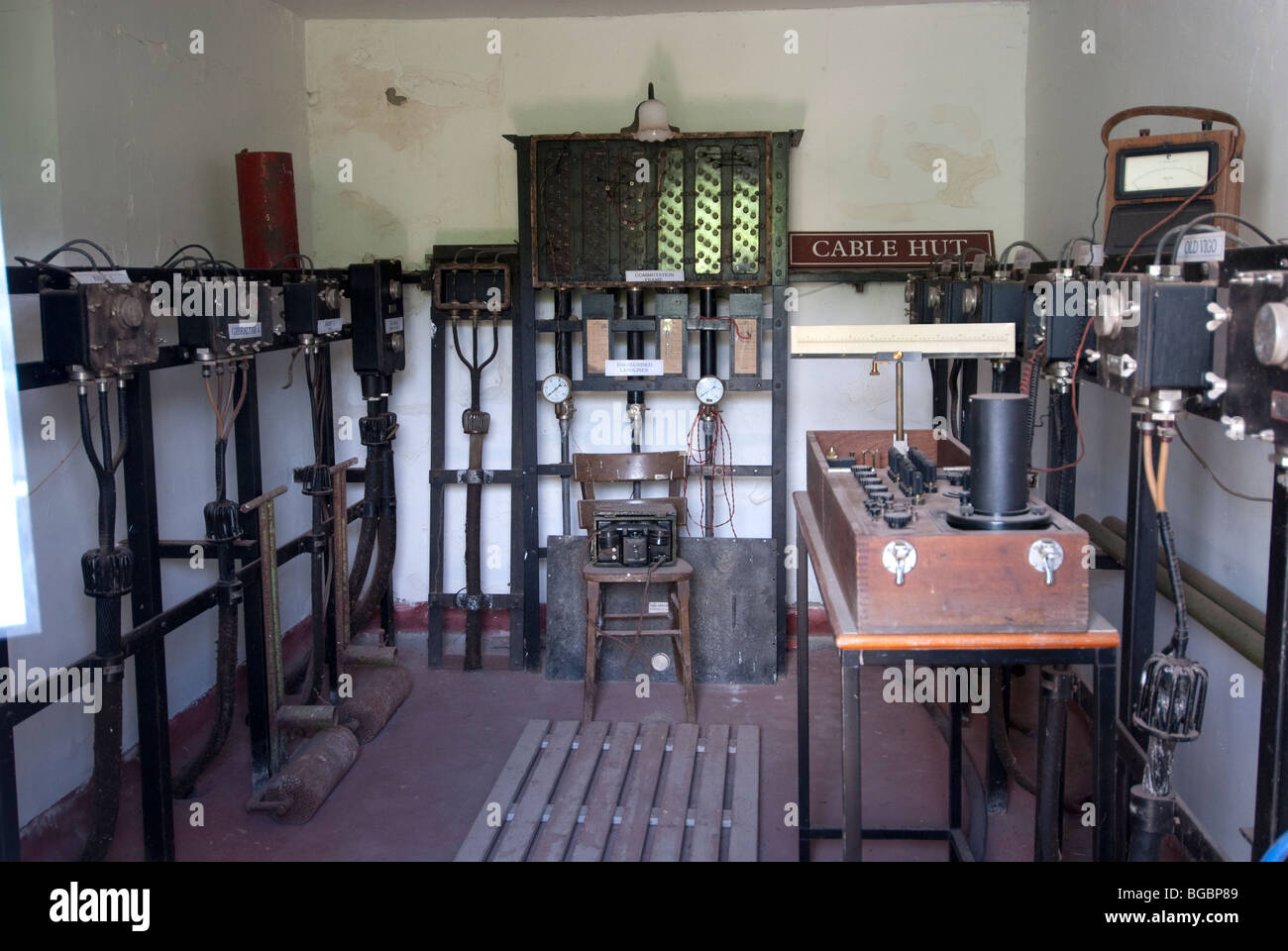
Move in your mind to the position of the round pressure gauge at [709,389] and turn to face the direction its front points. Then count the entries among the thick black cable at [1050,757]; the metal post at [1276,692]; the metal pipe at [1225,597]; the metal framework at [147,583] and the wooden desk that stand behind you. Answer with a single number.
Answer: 0

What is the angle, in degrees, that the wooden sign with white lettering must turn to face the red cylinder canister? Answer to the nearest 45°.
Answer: approximately 45° to its right

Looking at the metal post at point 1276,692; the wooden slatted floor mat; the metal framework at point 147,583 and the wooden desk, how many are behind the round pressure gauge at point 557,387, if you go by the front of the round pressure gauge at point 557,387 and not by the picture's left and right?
0

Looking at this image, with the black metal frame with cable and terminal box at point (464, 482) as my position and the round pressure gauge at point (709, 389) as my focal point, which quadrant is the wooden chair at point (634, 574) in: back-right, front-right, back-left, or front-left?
front-right

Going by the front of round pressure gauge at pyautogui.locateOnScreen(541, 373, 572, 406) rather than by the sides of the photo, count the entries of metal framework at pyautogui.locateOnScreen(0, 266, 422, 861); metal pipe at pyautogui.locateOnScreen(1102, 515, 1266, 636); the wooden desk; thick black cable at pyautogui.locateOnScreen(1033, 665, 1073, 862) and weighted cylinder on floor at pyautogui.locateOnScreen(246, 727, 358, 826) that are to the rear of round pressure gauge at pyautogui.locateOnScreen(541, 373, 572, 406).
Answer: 0

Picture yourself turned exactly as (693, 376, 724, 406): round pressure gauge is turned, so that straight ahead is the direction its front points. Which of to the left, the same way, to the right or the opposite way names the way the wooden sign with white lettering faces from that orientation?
the same way

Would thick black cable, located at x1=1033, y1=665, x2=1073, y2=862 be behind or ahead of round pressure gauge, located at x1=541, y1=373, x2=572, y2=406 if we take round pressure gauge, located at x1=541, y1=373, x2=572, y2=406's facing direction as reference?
ahead

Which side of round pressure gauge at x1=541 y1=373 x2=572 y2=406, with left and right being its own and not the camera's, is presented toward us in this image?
front

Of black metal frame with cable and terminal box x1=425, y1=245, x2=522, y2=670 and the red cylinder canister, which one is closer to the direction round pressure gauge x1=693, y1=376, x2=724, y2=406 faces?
the red cylinder canister

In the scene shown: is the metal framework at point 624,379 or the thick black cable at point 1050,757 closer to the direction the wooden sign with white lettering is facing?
the thick black cable

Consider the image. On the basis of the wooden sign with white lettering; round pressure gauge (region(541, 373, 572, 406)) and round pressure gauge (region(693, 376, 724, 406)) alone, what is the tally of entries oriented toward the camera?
3

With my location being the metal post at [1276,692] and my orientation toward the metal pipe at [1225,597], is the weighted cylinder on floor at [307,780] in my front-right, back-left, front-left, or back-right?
front-left

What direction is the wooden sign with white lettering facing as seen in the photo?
toward the camera

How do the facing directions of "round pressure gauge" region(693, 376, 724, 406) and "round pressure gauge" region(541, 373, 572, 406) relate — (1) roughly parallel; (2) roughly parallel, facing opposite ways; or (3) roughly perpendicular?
roughly parallel
